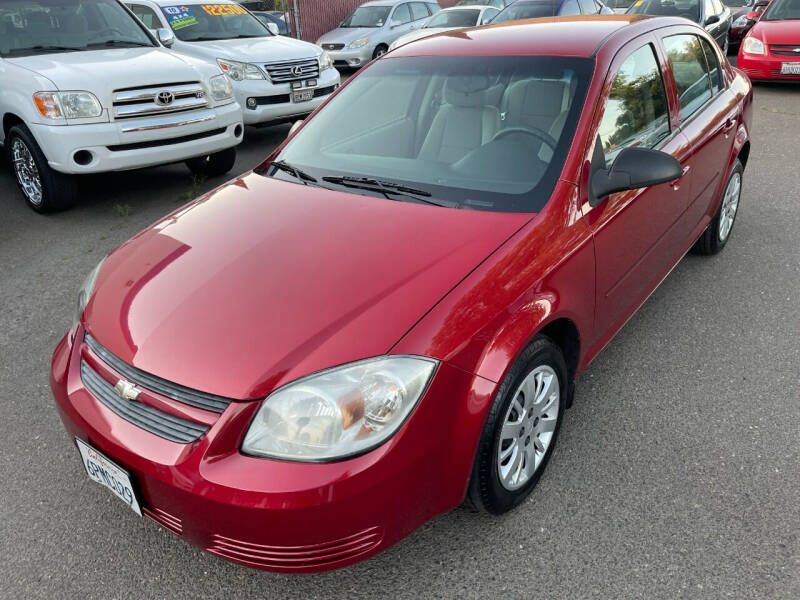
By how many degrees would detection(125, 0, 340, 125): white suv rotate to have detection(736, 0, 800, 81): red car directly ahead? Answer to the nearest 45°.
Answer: approximately 45° to its left

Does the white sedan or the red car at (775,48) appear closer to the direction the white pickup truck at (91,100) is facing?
the red car

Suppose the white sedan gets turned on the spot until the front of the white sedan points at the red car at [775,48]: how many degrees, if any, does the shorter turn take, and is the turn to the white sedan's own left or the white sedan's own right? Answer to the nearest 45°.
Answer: approximately 90° to the white sedan's own left

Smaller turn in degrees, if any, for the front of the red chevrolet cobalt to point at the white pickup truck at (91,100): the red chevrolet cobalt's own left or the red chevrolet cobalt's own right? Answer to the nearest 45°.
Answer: approximately 90° to the red chevrolet cobalt's own right

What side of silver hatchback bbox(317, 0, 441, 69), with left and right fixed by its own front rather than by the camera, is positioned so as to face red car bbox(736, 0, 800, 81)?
left
